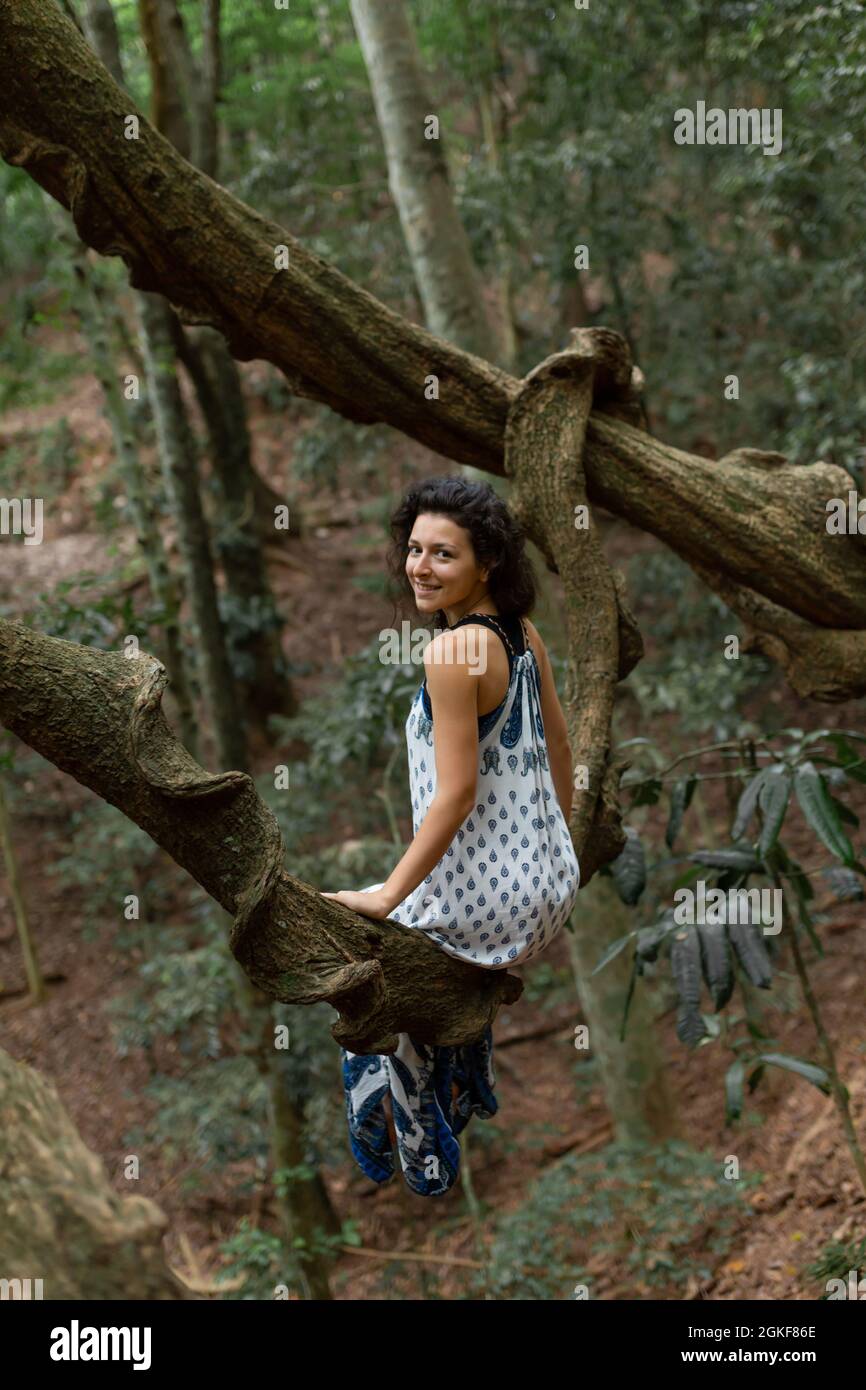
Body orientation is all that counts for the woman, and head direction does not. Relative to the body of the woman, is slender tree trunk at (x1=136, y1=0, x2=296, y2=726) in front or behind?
in front

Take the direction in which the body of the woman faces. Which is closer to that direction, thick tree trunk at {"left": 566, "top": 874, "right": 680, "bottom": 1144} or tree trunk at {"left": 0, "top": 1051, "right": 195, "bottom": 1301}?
the thick tree trunk

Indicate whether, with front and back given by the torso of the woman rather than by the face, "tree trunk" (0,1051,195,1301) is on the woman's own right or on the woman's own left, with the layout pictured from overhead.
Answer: on the woman's own left
